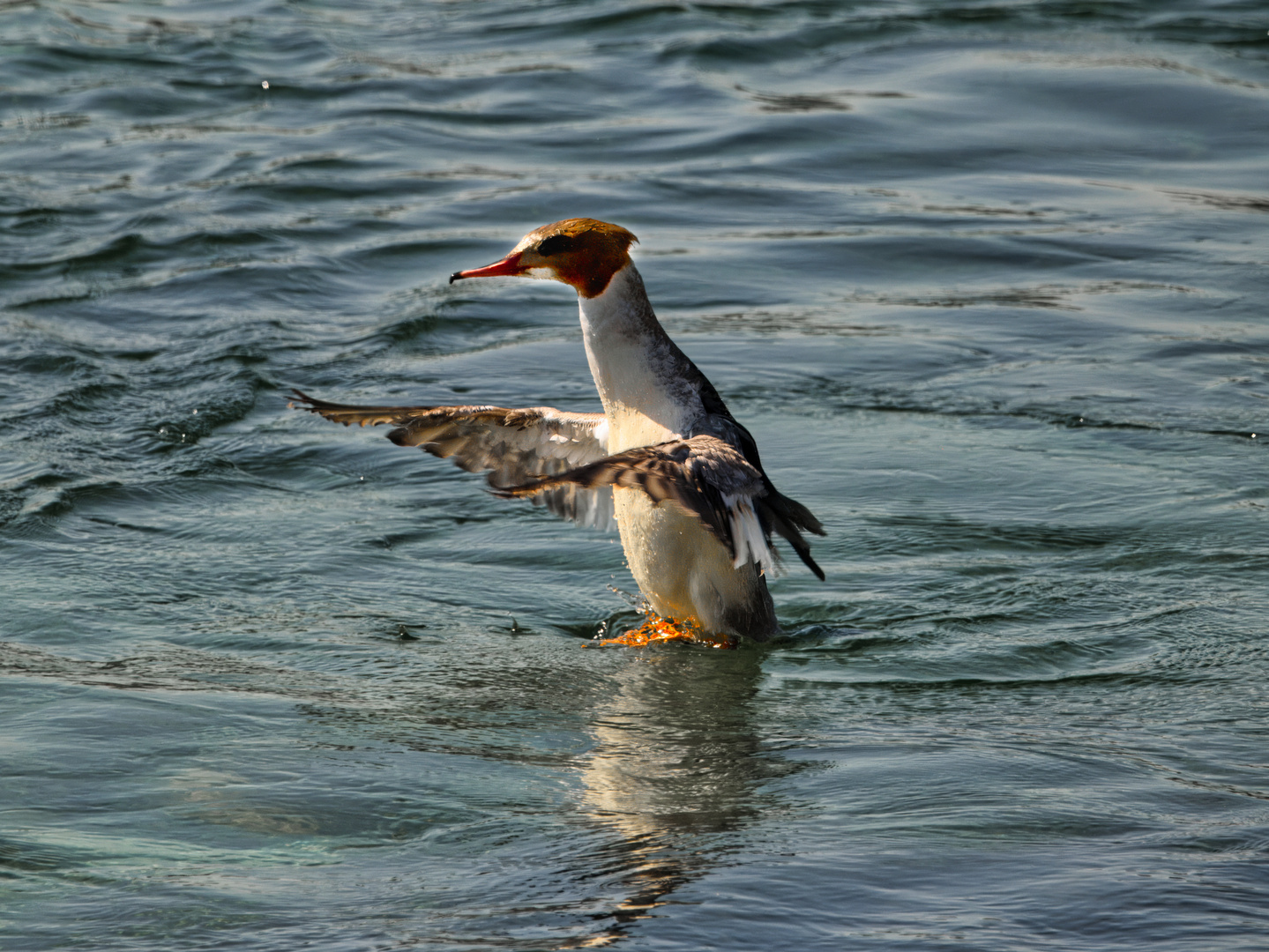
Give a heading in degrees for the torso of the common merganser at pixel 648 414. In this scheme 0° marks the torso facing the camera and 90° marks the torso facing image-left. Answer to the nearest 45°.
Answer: approximately 90°
